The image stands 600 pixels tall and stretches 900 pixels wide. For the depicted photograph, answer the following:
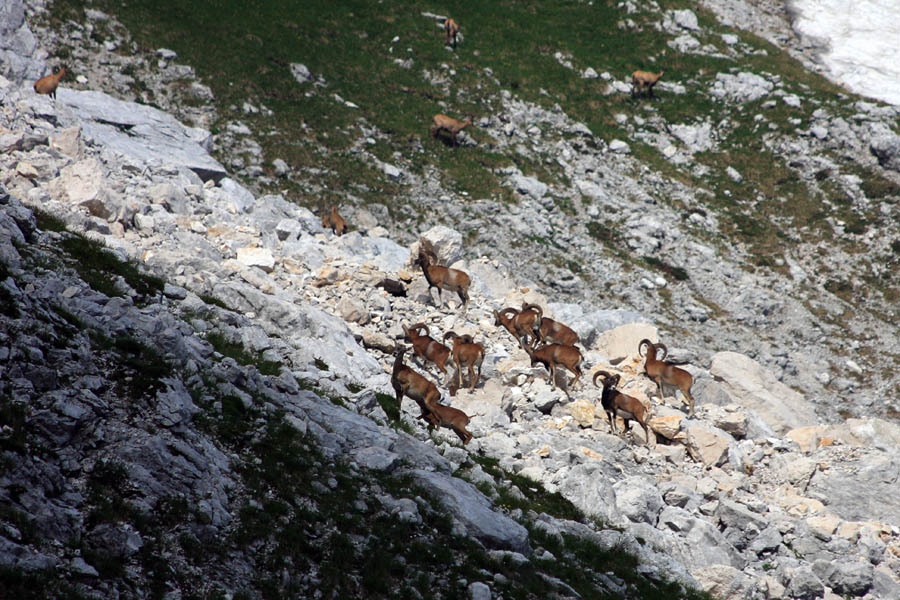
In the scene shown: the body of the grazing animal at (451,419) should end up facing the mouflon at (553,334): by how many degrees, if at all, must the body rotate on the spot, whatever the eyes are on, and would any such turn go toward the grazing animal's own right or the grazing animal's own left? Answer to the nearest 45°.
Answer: approximately 90° to the grazing animal's own right

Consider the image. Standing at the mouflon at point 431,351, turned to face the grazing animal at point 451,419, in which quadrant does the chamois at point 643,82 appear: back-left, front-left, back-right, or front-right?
back-left

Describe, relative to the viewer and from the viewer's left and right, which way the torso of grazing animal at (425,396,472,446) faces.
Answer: facing to the left of the viewer

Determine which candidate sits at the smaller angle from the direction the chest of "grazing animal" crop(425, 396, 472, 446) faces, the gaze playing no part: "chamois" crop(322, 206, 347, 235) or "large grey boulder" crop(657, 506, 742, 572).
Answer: the chamois

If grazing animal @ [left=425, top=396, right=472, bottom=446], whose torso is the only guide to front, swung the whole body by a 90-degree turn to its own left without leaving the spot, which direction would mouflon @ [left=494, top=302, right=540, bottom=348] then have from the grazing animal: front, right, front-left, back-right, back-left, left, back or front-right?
back

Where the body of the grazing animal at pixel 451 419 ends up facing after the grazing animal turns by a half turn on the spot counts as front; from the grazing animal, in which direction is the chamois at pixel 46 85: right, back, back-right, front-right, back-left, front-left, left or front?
back-left

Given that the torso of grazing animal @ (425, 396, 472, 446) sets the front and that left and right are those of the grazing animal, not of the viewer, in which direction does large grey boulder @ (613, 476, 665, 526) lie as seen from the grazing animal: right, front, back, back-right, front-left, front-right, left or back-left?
back
